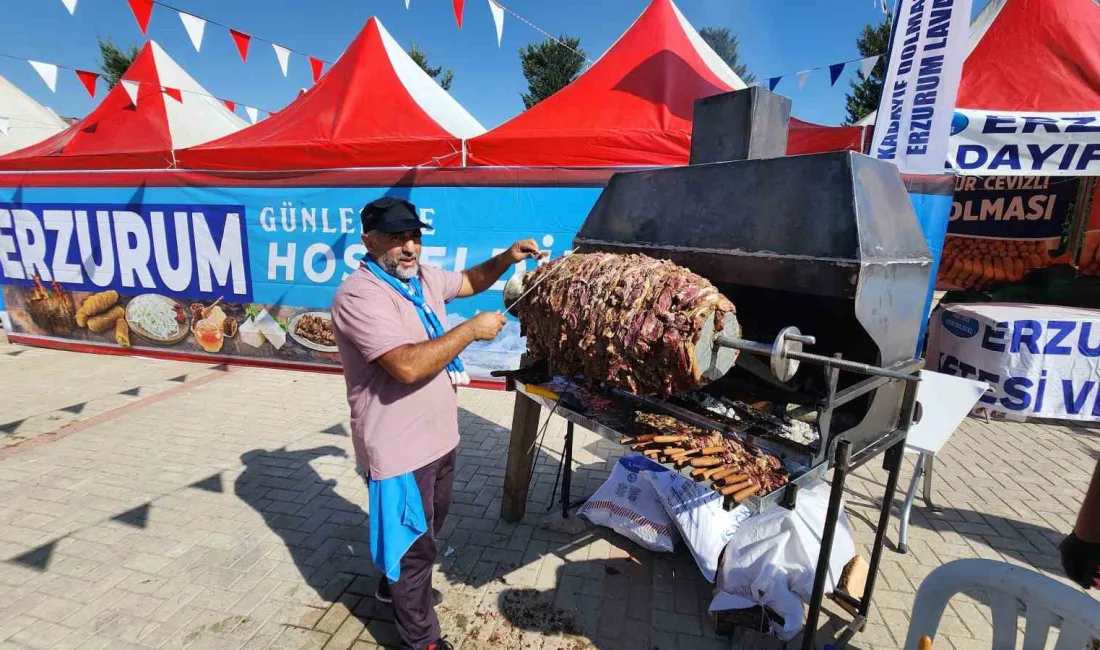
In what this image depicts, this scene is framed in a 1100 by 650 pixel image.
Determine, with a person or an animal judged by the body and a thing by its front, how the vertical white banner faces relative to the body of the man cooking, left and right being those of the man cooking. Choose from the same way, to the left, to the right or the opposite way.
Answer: to the right

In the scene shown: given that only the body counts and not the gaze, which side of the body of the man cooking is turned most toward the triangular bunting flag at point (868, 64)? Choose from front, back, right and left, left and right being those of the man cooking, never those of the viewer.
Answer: left

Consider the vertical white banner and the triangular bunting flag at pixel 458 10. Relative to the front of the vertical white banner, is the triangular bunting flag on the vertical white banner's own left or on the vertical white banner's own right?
on the vertical white banner's own right

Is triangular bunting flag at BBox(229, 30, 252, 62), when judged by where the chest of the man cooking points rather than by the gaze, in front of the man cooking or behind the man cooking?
behind

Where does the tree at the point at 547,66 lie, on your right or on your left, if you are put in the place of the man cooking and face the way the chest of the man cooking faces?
on your left

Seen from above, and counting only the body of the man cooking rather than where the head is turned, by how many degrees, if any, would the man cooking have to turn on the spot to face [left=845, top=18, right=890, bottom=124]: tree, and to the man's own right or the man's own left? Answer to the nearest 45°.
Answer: approximately 90° to the man's own left

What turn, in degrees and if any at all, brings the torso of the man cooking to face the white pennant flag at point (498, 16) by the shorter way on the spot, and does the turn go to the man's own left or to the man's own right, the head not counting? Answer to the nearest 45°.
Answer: approximately 135° to the man's own left

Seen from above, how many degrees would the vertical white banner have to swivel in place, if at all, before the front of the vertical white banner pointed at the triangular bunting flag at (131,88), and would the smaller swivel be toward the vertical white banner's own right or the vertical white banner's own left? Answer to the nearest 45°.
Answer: approximately 90° to the vertical white banner's own right

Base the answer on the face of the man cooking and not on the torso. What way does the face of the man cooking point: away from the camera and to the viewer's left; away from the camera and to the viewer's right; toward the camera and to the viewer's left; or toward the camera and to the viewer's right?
toward the camera and to the viewer's right

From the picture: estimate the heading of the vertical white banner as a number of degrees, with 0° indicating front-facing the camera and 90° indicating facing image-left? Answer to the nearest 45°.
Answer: approximately 0°

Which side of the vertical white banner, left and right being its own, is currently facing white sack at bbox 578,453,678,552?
front

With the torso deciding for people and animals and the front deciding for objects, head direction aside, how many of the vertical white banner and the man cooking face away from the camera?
0

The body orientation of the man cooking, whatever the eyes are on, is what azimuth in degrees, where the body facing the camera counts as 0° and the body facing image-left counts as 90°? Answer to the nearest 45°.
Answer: approximately 315°

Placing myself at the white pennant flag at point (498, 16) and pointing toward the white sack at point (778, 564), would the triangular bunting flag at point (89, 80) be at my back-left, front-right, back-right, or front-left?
back-right

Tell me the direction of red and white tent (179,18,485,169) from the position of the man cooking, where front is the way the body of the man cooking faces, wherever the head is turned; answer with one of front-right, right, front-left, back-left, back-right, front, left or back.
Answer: back-left
